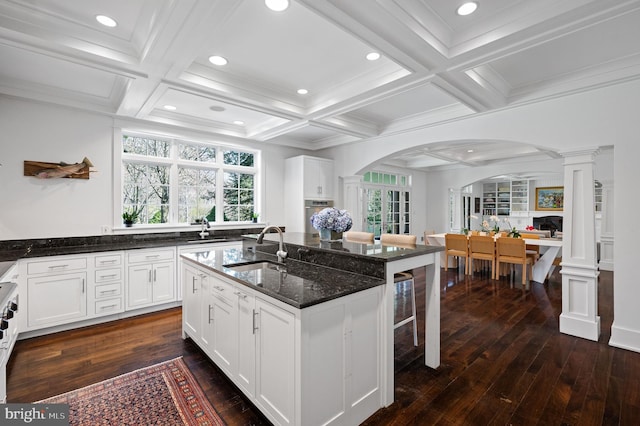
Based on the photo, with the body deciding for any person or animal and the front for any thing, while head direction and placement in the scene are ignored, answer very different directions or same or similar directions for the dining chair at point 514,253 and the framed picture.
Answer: very different directions

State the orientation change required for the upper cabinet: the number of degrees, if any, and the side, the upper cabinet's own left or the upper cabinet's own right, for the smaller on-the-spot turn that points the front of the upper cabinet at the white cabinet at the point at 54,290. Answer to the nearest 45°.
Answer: approximately 90° to the upper cabinet's own right

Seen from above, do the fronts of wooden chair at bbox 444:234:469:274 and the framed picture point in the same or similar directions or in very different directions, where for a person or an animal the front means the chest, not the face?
very different directions

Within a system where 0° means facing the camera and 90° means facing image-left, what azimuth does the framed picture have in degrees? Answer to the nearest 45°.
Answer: approximately 45°

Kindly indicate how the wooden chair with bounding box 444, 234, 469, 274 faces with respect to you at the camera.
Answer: facing away from the viewer and to the right of the viewer

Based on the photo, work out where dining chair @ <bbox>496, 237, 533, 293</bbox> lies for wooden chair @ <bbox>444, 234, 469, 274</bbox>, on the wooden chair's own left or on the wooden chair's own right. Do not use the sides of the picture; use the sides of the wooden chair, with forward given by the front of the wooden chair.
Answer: on the wooden chair's own right

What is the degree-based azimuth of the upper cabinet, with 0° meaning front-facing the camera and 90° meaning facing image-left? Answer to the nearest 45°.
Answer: approximately 315°

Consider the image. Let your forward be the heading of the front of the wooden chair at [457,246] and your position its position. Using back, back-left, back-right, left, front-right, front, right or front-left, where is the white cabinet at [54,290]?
back

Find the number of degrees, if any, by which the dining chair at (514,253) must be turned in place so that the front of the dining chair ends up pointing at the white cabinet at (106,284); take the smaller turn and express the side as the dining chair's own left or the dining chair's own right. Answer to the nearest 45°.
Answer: approximately 180°
